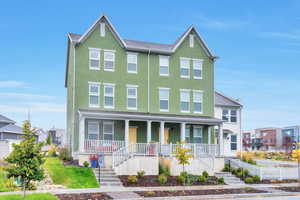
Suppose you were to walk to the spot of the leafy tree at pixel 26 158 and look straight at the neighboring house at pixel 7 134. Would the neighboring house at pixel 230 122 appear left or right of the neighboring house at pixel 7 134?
right

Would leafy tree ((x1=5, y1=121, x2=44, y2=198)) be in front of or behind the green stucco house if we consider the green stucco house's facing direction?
in front

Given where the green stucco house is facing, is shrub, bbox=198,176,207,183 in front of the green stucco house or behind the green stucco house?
in front

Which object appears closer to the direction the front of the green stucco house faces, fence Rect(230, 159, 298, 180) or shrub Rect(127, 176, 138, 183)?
the shrub

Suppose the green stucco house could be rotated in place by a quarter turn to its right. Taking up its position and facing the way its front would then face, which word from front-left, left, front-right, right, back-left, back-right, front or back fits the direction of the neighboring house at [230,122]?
back-right

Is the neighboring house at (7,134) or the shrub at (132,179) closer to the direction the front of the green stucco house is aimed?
the shrub

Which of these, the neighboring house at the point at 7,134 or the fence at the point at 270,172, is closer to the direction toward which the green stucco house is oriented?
the fence

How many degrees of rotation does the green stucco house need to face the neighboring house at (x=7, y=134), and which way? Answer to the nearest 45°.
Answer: approximately 135° to its right

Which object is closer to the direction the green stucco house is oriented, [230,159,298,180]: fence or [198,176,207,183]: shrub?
the shrub

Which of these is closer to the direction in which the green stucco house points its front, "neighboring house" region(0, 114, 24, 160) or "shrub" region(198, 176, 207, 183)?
the shrub

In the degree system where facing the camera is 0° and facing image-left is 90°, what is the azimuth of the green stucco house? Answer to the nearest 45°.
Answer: approximately 0°

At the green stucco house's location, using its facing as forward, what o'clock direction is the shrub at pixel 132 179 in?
The shrub is roughly at 12 o'clock from the green stucco house.
